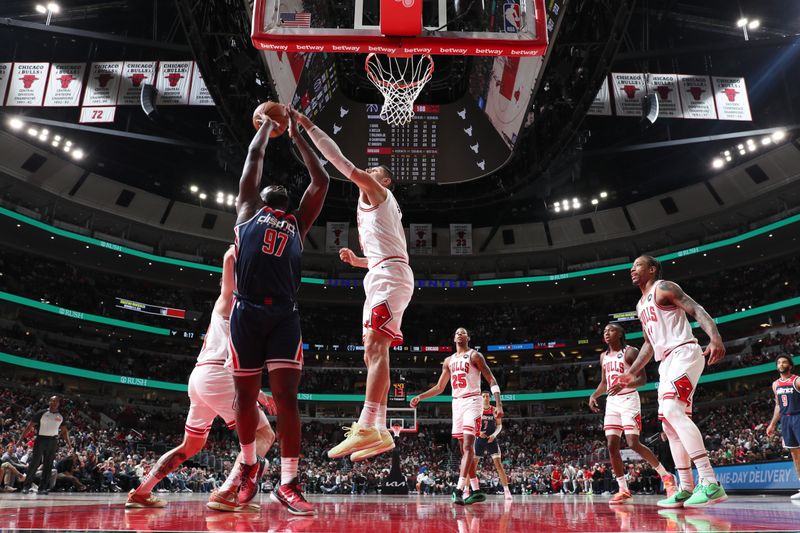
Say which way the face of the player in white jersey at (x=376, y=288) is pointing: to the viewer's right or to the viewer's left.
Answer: to the viewer's left

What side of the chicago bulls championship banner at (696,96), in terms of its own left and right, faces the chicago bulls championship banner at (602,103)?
right

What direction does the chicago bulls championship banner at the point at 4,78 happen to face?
toward the camera

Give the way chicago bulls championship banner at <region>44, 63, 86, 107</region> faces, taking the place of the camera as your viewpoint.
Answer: facing the viewer

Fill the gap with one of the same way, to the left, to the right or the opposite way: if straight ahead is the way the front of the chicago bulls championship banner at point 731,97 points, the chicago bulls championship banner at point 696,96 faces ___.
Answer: the same way

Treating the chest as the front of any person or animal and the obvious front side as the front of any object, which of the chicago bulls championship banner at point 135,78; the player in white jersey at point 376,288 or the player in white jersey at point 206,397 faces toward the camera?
the chicago bulls championship banner

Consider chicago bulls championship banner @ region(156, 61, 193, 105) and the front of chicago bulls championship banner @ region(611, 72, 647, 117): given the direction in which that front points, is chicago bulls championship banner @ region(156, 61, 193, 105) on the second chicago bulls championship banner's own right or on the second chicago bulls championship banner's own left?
on the second chicago bulls championship banner's own right

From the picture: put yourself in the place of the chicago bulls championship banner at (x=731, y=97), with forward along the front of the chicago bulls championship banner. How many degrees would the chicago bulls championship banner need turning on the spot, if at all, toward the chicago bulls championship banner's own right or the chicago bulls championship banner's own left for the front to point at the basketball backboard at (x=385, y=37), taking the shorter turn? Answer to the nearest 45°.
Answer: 0° — it already faces it

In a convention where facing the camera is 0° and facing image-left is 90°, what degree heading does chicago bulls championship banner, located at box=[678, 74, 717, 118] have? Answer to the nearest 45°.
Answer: approximately 0°

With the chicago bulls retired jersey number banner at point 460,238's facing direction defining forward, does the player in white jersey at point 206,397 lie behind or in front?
in front

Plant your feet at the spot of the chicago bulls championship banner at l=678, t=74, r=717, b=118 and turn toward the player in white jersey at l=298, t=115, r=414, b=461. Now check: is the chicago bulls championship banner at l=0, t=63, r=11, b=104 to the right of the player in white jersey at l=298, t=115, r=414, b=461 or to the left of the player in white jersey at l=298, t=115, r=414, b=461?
right

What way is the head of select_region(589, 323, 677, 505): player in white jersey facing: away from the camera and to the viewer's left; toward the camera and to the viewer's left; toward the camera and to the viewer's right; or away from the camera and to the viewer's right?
toward the camera and to the viewer's left

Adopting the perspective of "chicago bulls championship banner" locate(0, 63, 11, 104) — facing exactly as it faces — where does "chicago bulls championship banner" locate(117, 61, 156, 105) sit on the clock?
"chicago bulls championship banner" locate(117, 61, 156, 105) is roughly at 10 o'clock from "chicago bulls championship banner" locate(0, 63, 11, 104).

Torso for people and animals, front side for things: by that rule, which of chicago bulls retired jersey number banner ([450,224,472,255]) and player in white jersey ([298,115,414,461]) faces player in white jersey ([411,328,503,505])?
the chicago bulls retired jersey number banner

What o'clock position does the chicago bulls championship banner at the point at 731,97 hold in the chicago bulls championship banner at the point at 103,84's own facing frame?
the chicago bulls championship banner at the point at 731,97 is roughly at 10 o'clock from the chicago bulls championship banner at the point at 103,84.

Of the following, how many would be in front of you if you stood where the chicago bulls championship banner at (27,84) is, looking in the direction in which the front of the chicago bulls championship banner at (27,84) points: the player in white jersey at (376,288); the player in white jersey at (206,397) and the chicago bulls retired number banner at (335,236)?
2

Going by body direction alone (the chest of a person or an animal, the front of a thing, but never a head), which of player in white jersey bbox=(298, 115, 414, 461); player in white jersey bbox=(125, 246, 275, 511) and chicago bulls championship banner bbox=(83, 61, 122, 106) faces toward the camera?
the chicago bulls championship banner
